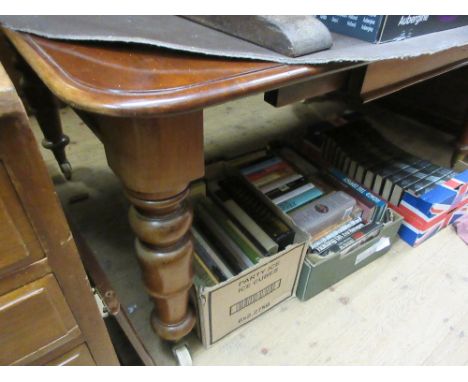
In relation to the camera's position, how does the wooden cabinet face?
facing the viewer and to the right of the viewer
